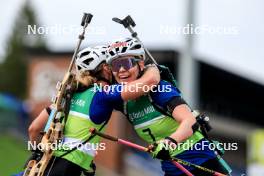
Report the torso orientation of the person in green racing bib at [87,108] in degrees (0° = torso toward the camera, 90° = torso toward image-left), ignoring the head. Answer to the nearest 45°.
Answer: approximately 225°

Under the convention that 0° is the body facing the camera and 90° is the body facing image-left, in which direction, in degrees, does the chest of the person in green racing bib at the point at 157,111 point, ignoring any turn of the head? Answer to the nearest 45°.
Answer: approximately 45°

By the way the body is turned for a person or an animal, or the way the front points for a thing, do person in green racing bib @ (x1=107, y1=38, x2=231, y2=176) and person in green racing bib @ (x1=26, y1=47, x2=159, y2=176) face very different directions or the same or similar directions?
very different directions
